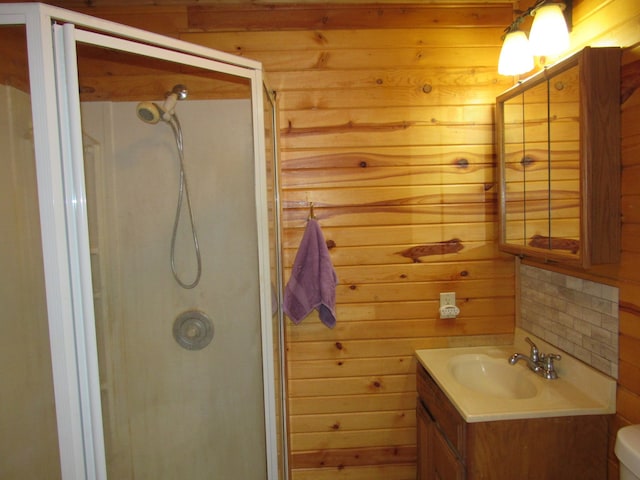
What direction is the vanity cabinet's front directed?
to the viewer's left

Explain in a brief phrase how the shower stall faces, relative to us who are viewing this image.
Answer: facing the viewer and to the right of the viewer

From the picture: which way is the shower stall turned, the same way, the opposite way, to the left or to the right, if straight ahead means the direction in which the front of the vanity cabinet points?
the opposite way

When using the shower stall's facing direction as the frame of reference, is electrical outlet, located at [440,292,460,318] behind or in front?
in front

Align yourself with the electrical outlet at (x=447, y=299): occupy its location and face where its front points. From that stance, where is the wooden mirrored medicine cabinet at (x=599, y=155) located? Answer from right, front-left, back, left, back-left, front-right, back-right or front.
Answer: front-left

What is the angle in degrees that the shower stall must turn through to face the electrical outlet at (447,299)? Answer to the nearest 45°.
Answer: approximately 45° to its left

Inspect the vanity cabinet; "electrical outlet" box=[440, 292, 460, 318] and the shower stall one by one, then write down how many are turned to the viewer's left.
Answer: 1

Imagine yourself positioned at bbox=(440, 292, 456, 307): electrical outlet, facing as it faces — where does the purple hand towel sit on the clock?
The purple hand towel is roughly at 2 o'clock from the electrical outlet.

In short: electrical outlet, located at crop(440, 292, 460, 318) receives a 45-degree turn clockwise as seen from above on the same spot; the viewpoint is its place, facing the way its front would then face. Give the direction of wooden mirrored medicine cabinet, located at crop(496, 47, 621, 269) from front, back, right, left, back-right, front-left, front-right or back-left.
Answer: left

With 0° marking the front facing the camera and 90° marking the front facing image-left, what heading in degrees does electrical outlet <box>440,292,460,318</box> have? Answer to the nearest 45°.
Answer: approximately 0°

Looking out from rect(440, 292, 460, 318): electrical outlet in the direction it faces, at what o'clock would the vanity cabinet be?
The vanity cabinet is roughly at 11 o'clock from the electrical outlet.
